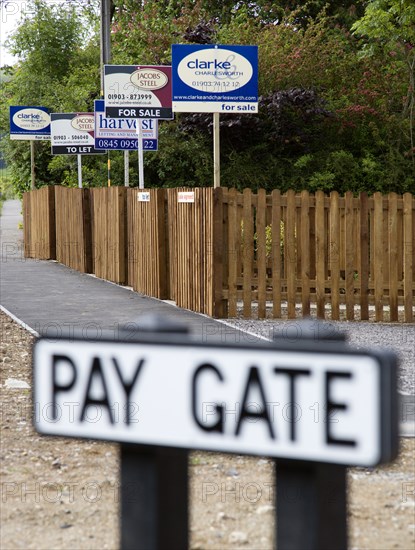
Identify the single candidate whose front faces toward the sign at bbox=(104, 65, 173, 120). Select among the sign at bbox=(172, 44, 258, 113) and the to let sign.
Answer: the to let sign

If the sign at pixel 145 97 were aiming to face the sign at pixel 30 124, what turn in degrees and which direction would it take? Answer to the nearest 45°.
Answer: approximately 180°

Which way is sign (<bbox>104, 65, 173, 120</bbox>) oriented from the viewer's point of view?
toward the camera

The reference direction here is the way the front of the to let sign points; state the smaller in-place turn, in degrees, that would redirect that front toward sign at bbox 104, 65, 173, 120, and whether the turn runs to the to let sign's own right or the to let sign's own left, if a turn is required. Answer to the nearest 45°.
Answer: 0° — it already faces it

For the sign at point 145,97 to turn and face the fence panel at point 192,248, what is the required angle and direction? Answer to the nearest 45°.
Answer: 0° — it already faces it

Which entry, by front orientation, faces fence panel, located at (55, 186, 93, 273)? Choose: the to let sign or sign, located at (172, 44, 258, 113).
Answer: the to let sign

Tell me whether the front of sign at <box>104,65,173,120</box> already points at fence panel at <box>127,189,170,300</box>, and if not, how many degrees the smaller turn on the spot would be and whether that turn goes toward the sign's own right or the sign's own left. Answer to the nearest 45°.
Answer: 0° — it already faces it

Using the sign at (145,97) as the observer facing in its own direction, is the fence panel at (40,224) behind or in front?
behind

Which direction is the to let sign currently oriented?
toward the camera

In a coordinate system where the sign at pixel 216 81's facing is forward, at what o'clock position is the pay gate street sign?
The pay gate street sign is roughly at 12 o'clock from the sign.

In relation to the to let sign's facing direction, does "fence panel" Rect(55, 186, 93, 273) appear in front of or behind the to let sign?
in front

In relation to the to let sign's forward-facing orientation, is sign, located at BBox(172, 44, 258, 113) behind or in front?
in front

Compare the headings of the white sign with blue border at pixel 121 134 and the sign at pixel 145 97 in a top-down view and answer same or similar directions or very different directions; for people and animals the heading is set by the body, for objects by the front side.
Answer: same or similar directions

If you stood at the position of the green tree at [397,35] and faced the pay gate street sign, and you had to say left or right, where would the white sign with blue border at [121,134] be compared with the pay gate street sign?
right

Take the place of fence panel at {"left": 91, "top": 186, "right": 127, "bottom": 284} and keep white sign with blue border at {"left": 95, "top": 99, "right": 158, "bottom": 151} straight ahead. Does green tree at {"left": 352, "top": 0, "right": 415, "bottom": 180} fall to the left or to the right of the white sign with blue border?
right
